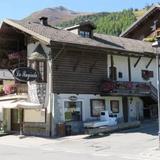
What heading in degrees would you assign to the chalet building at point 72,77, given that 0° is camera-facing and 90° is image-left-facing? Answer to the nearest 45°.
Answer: approximately 45°

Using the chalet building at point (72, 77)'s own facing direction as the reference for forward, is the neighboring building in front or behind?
behind
